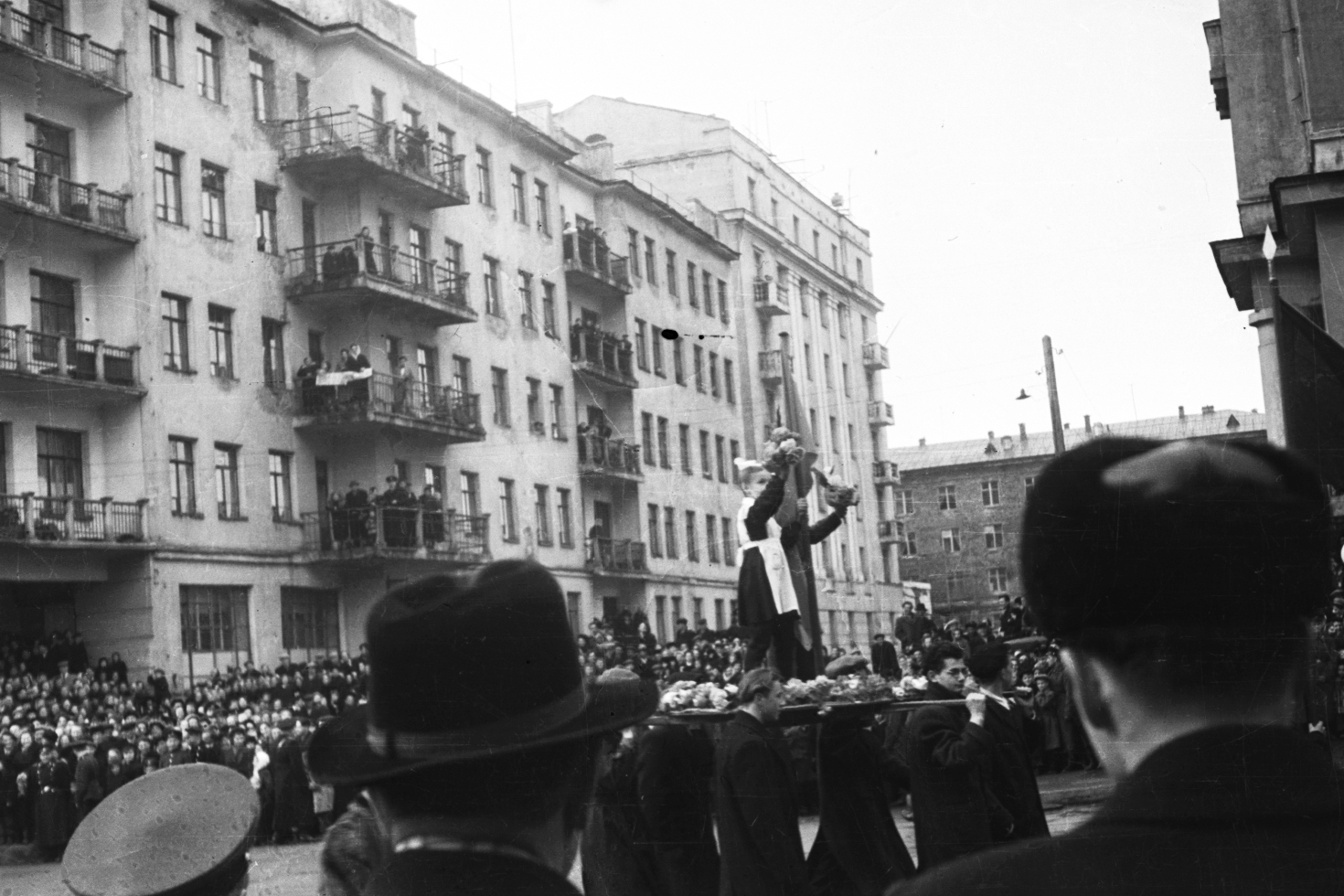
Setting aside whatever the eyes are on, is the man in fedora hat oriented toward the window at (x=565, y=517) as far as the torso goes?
yes

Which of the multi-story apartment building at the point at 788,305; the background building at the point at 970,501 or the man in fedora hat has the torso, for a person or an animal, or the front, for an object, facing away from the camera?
the man in fedora hat

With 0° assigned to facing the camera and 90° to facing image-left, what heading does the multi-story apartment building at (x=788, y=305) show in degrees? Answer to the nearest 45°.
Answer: approximately 315°

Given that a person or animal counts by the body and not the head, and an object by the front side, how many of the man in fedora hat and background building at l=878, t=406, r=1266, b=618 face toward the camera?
1

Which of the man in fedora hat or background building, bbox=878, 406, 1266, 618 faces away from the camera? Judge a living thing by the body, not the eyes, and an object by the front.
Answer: the man in fedora hat

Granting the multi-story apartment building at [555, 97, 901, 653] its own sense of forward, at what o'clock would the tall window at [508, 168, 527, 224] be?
The tall window is roughly at 3 o'clock from the multi-story apartment building.

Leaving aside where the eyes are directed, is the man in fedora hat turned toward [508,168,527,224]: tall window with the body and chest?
yes

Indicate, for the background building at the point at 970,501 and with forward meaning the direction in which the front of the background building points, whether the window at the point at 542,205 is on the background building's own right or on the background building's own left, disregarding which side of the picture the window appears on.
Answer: on the background building's own right

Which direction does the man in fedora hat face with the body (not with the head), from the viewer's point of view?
away from the camera

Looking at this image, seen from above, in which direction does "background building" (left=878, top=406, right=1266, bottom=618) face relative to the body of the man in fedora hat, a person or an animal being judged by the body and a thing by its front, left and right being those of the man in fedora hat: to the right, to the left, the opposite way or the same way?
the opposite way

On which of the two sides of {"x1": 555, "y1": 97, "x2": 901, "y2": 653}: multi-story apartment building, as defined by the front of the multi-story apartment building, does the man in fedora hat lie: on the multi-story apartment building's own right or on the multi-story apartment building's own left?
on the multi-story apartment building's own right

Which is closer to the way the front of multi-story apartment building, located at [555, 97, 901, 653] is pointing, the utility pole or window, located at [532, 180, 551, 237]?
the utility pole

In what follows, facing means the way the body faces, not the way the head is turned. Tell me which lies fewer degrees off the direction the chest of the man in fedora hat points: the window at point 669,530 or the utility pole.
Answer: the window

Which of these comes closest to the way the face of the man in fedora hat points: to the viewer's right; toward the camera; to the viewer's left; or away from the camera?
away from the camera
